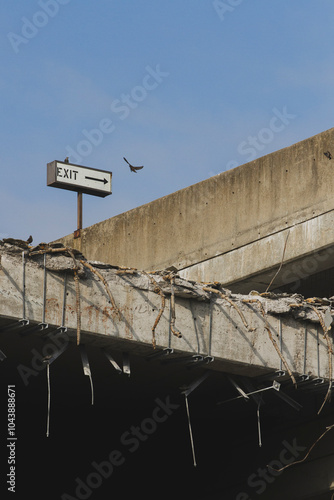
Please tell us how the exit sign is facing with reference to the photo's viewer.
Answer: facing the viewer and to the right of the viewer
